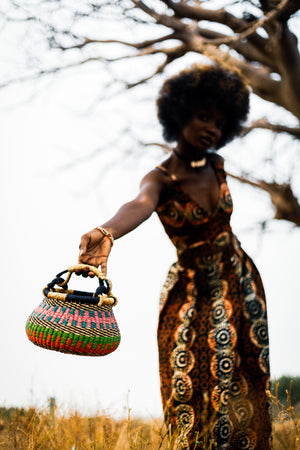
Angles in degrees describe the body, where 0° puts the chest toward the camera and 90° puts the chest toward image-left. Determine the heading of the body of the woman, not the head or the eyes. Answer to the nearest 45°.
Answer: approximately 315°
